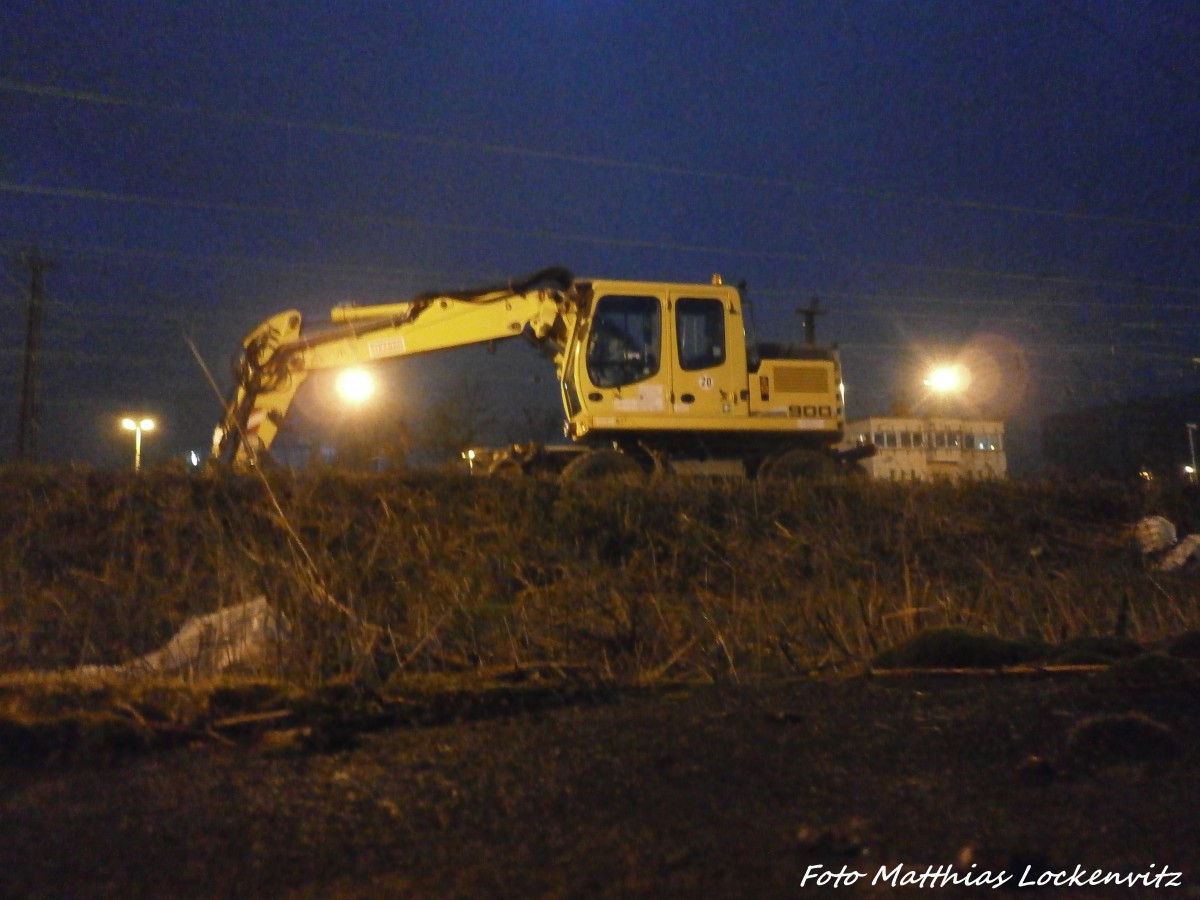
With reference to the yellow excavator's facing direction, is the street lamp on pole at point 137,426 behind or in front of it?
in front

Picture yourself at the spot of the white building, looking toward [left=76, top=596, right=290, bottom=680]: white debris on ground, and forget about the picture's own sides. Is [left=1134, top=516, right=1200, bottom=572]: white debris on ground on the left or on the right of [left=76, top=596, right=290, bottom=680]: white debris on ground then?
left

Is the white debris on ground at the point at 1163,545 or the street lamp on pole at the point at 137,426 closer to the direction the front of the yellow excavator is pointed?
the street lamp on pole

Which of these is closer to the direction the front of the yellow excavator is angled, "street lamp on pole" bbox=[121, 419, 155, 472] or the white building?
the street lamp on pole

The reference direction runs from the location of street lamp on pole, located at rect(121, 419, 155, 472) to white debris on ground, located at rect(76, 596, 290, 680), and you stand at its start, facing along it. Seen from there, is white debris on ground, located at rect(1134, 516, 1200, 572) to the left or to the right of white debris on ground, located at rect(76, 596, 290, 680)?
left

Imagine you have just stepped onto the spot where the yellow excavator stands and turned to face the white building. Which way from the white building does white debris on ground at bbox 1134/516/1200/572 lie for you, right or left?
right

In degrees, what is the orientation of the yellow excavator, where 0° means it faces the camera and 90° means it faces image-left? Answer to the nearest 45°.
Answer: approximately 90°

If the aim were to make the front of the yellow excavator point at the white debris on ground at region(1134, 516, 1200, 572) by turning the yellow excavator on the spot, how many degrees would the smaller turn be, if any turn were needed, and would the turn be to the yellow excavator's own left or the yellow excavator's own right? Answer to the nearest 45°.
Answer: approximately 180°

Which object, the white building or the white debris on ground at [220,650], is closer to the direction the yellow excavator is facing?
the white debris on ground

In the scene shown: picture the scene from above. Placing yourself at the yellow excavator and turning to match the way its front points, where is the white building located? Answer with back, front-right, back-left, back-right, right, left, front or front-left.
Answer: back-right
